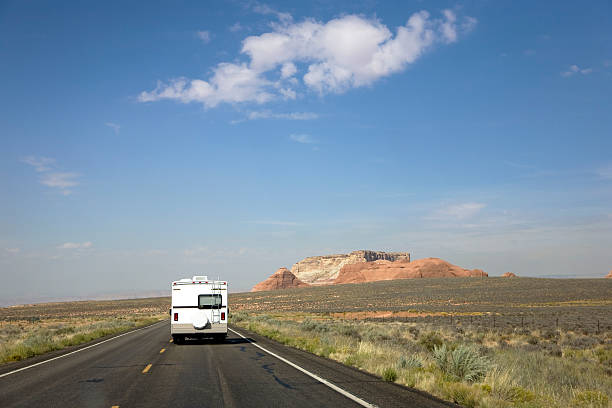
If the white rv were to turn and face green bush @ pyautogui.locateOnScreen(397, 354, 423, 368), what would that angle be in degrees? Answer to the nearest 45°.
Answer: approximately 135° to its right

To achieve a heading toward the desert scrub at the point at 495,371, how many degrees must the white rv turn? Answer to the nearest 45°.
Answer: approximately 135° to its right

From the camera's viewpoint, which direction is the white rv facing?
away from the camera

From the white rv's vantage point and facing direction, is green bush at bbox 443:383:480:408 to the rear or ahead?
to the rear

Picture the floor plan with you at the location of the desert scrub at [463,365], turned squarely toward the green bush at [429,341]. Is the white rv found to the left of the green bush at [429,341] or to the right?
left

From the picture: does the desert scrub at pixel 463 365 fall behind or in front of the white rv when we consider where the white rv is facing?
behind

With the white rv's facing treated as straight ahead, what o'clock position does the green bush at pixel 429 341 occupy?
The green bush is roughly at 3 o'clock from the white rv.
